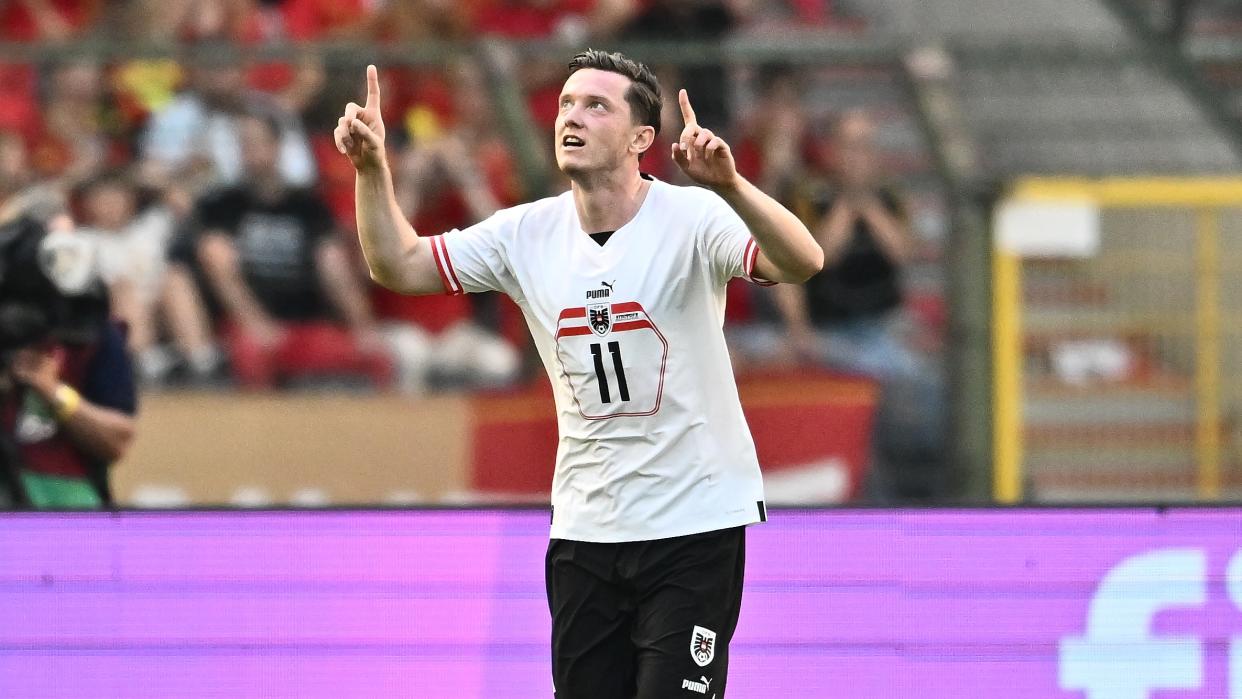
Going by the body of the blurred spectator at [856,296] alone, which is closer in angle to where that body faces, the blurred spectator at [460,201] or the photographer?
the photographer

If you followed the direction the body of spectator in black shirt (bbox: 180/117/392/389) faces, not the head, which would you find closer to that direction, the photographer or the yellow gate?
the photographer

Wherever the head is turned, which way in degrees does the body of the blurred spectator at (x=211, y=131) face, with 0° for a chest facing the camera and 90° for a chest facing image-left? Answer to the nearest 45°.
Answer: approximately 0°
